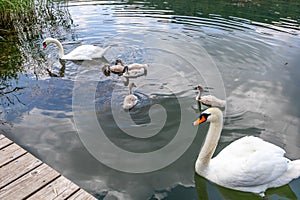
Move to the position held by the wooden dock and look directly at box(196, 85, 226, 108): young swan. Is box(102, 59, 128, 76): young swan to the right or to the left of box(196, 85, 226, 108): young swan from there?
left

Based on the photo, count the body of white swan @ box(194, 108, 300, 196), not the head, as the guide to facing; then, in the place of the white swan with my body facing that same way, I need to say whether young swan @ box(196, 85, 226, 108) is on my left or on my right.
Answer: on my right

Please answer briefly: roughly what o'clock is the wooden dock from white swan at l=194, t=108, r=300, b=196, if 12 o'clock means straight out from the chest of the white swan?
The wooden dock is roughly at 11 o'clock from the white swan.

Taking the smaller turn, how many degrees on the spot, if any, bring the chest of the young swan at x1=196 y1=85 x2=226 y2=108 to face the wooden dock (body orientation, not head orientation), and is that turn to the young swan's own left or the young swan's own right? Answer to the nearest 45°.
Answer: approximately 90° to the young swan's own left

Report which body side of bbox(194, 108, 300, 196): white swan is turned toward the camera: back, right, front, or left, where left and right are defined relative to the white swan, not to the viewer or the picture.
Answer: left

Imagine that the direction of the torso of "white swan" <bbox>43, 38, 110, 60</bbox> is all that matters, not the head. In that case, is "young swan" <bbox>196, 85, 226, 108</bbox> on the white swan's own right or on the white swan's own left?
on the white swan's own left

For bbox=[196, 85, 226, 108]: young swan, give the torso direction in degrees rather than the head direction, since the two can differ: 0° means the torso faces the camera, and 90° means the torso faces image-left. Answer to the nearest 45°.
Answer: approximately 135°

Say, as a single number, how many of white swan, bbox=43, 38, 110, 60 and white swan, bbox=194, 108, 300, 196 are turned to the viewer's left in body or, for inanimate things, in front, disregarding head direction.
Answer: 2

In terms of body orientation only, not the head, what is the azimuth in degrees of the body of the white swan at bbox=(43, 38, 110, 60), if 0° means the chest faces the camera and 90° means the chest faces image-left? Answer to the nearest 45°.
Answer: approximately 90°
